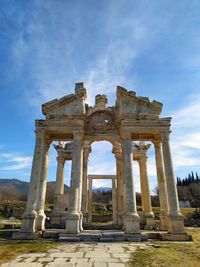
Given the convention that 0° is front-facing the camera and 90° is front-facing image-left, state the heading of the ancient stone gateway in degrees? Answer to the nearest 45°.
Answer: approximately 0°
